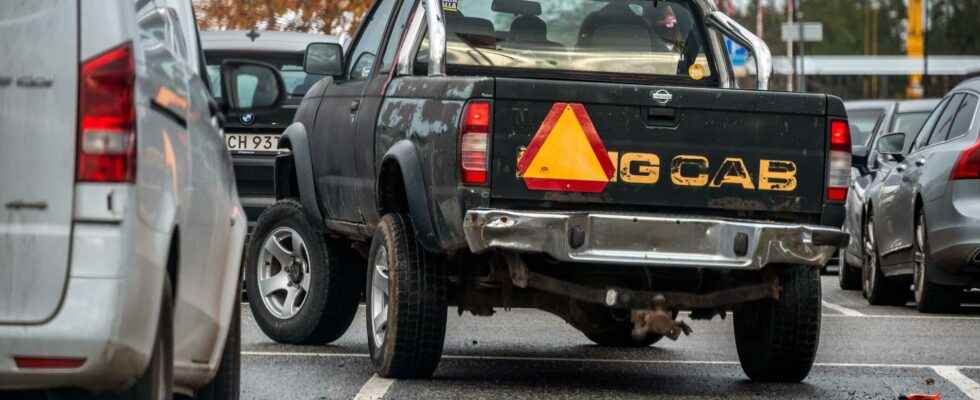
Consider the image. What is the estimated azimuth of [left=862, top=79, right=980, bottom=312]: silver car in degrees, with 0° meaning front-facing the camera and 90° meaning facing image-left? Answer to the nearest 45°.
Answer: approximately 180°

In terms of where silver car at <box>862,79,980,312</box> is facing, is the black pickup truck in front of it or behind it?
behind

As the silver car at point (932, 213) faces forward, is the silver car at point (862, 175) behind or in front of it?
in front

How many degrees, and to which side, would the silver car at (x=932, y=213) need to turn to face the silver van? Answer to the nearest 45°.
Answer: approximately 180°

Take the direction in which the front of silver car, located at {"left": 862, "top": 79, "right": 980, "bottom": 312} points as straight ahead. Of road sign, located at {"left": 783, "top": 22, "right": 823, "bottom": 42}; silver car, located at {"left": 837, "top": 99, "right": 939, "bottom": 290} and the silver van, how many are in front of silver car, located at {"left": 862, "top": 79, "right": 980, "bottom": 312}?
2

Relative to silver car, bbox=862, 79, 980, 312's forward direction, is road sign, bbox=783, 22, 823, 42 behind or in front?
in front

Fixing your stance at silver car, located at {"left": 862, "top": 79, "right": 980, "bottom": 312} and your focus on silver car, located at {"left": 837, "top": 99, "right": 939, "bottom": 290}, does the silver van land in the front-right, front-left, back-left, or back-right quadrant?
back-left

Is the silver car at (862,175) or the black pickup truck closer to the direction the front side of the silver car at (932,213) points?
the silver car

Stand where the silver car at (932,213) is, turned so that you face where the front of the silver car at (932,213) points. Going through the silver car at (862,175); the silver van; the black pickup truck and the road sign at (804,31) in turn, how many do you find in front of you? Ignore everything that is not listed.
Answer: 2

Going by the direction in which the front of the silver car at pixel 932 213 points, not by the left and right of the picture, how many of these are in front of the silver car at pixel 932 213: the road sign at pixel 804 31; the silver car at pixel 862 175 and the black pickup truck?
2
